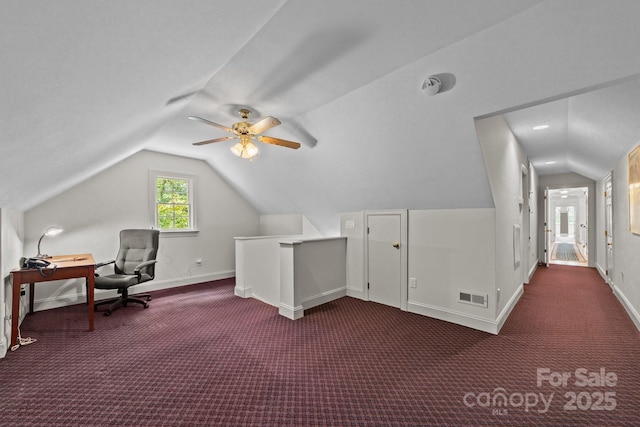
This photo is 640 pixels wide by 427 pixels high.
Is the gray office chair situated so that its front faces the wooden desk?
yes

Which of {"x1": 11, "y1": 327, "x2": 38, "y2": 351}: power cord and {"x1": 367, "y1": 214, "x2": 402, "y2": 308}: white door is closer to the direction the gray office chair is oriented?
the power cord

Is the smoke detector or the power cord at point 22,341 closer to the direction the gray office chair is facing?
the power cord

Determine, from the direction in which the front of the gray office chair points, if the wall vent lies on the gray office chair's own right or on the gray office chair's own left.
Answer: on the gray office chair's own left

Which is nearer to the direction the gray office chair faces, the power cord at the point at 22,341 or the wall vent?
the power cord

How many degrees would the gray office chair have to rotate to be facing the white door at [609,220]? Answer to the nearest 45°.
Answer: approximately 90° to its left

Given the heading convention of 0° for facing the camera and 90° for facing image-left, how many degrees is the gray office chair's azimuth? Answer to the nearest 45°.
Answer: approximately 45°

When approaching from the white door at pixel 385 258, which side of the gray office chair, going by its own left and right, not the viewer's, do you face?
left

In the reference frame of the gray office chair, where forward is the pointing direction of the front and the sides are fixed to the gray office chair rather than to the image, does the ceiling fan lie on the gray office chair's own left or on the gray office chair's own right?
on the gray office chair's own left
